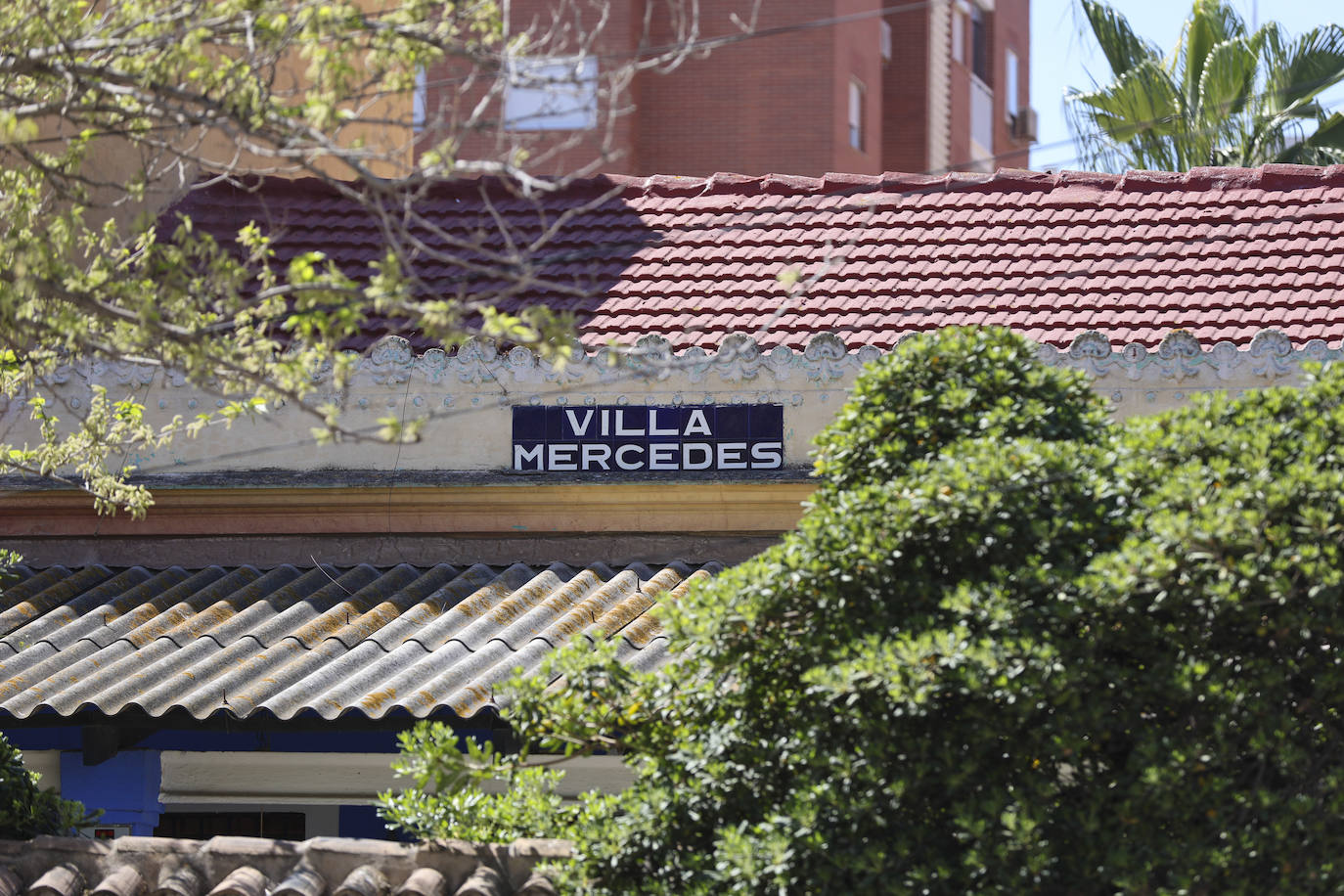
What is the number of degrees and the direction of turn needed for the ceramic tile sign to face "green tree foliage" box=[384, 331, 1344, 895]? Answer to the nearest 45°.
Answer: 0° — it already faces it

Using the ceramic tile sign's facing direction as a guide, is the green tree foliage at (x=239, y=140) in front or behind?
in front

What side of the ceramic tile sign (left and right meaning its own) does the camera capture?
front

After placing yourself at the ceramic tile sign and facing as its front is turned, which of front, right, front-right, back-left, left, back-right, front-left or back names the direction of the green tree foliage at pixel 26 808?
front-right

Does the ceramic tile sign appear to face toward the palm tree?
no

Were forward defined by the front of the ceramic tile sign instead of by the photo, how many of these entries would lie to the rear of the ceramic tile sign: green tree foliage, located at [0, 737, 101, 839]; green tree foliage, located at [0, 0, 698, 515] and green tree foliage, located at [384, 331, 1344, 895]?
0

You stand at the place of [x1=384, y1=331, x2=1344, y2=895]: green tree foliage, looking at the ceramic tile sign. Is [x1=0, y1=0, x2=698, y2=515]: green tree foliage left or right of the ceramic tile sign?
left
